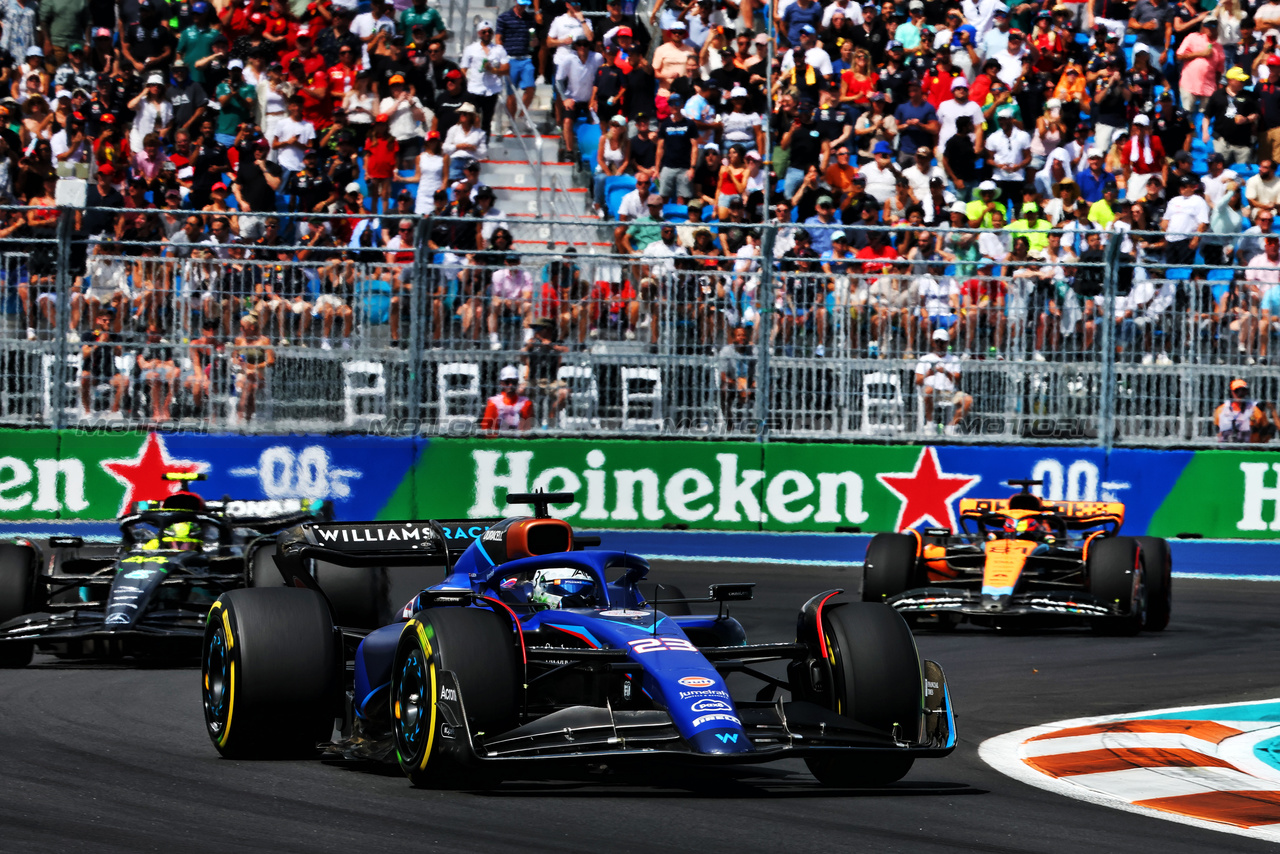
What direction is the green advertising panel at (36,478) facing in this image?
toward the camera

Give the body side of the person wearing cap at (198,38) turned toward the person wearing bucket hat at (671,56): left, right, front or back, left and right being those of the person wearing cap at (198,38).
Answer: left

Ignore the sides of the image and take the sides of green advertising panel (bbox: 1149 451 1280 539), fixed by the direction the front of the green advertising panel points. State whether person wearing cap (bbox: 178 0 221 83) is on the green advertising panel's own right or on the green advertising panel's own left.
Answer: on the green advertising panel's own right

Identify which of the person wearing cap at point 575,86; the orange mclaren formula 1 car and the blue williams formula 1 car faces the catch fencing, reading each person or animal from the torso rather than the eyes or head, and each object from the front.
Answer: the person wearing cap

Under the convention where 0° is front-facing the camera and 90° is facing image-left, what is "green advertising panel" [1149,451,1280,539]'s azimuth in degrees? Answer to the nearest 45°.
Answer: approximately 0°

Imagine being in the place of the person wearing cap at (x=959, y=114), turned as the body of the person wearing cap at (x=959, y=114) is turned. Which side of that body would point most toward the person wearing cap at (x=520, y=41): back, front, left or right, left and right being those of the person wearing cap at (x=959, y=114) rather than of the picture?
right

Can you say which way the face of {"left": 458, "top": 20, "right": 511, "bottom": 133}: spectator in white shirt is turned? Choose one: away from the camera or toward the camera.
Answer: toward the camera

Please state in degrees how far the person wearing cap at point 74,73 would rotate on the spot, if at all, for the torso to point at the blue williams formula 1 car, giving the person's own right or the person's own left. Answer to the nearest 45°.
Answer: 0° — they already face it

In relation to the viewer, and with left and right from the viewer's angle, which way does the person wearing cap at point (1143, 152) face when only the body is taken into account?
facing the viewer

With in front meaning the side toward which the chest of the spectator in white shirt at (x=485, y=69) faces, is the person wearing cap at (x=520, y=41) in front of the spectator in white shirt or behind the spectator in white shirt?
behind

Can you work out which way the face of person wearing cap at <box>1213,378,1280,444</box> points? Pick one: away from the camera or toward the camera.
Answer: toward the camera

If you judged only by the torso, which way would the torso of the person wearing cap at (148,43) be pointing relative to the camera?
toward the camera

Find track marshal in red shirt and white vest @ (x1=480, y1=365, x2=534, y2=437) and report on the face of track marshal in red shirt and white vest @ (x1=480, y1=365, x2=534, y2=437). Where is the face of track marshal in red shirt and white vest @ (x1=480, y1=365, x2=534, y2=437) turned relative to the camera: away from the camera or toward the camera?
toward the camera
